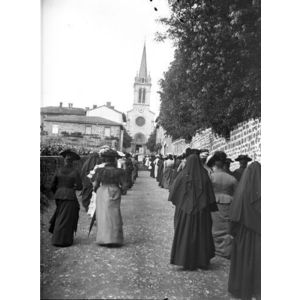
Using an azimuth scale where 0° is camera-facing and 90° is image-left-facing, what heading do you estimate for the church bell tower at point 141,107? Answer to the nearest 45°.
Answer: approximately 0°

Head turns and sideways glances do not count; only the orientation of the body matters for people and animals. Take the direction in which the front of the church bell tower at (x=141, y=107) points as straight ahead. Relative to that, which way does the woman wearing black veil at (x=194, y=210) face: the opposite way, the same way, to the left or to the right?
the opposite way

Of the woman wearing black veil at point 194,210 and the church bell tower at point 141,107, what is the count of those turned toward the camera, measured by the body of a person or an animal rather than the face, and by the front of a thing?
1

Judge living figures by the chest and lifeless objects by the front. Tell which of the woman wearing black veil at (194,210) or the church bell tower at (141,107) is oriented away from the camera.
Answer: the woman wearing black veil

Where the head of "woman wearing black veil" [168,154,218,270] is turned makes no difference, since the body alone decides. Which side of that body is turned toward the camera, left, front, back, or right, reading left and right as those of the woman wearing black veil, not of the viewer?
back

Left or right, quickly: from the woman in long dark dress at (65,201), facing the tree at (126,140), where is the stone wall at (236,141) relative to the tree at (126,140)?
right

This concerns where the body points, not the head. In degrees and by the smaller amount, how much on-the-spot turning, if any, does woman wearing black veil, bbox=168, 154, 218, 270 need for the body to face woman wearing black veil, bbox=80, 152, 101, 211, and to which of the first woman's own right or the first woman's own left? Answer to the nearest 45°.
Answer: approximately 90° to the first woman's own left
